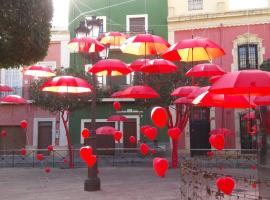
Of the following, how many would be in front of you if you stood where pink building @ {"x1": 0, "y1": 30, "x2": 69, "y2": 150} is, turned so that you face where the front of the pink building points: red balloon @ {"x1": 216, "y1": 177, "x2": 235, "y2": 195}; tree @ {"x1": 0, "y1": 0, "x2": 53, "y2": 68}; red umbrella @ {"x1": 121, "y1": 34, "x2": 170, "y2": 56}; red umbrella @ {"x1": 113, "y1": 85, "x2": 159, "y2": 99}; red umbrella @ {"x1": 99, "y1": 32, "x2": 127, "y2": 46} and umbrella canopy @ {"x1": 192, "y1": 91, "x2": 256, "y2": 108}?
6

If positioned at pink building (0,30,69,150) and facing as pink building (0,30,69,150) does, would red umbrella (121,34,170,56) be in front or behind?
in front

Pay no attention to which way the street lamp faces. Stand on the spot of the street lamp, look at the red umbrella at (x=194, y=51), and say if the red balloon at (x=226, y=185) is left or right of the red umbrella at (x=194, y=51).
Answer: right

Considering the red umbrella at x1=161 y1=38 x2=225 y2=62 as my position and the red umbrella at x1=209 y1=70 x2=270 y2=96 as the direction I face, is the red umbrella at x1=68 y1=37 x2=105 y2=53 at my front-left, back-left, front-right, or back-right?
back-right

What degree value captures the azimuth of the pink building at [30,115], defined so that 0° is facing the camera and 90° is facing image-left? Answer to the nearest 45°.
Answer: approximately 0°

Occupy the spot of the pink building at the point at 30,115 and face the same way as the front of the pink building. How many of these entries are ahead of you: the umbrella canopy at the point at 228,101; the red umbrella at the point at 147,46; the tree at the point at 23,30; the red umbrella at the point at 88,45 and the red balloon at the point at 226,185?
5

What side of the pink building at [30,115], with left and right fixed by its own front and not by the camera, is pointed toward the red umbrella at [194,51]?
front

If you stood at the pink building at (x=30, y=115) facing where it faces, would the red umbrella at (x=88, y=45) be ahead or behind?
ahead

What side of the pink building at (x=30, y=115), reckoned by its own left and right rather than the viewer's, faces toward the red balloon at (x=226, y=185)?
front
